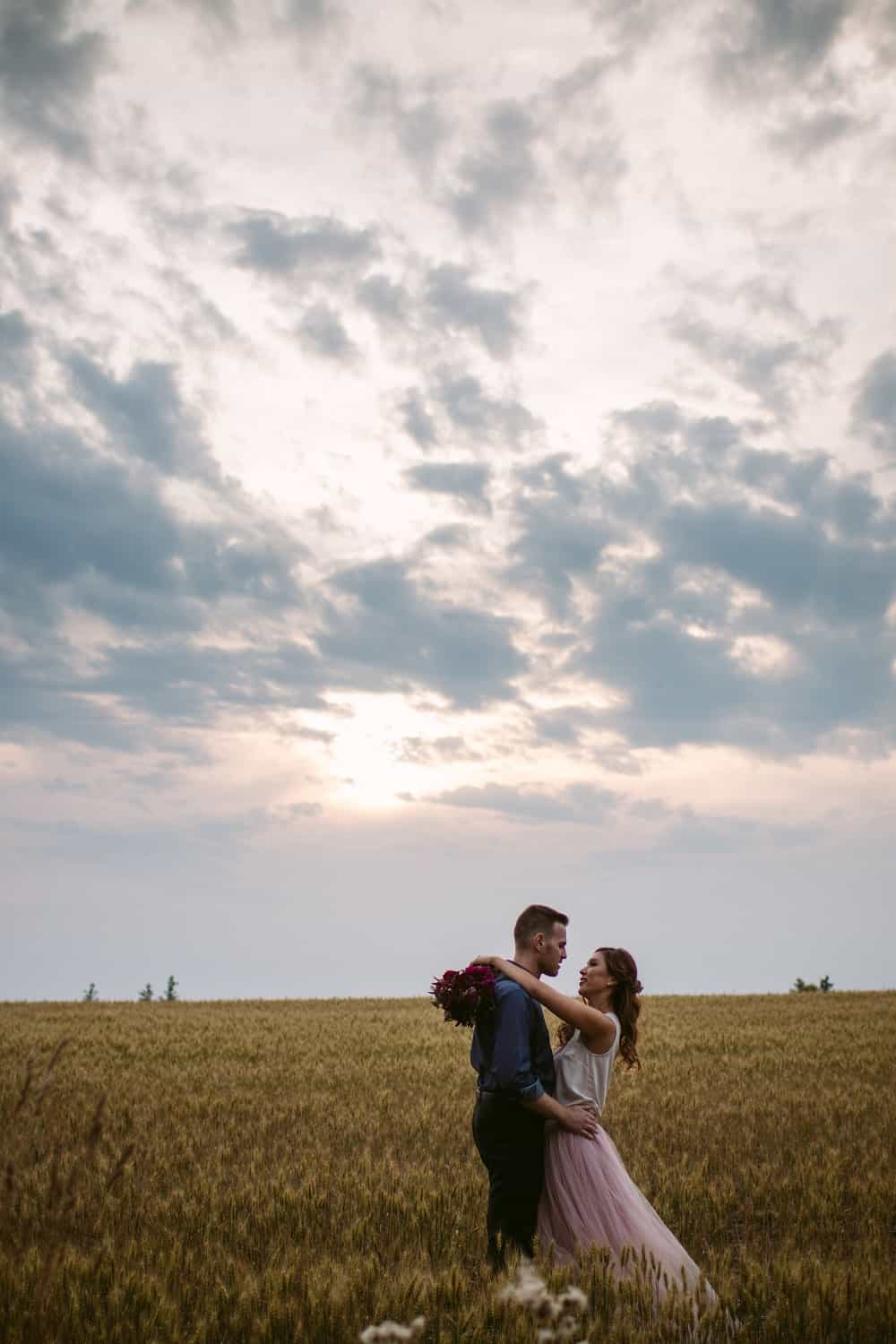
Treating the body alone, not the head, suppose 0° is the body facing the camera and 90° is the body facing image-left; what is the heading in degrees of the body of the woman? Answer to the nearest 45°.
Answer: approximately 90°

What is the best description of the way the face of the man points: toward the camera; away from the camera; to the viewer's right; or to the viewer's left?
to the viewer's right

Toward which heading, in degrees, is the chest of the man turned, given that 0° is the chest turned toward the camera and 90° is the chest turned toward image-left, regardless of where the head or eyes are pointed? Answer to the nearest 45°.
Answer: approximately 270°

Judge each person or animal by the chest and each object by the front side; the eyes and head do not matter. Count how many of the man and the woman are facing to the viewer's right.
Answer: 1

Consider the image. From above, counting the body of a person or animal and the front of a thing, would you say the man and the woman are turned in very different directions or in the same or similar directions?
very different directions

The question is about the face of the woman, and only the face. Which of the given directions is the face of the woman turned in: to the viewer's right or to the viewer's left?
to the viewer's left
